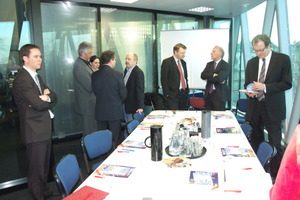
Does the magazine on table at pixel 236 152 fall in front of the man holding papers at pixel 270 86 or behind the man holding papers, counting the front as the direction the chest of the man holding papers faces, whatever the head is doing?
in front

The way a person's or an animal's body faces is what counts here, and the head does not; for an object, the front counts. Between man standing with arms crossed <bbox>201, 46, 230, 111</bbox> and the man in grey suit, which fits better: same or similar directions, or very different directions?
very different directions

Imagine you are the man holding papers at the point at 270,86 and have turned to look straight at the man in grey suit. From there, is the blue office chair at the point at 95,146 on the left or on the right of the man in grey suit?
left

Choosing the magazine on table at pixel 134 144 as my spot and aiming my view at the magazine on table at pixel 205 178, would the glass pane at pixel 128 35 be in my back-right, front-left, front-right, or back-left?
back-left

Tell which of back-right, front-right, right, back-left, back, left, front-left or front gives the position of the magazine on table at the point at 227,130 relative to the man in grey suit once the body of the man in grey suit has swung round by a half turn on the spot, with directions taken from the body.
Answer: back-left

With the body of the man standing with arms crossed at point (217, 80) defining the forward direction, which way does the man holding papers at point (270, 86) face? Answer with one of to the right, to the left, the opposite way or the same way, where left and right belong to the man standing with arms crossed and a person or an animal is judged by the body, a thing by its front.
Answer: the same way

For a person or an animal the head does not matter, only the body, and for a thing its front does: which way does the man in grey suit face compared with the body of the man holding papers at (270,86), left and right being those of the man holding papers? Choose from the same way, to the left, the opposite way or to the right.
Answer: the opposite way

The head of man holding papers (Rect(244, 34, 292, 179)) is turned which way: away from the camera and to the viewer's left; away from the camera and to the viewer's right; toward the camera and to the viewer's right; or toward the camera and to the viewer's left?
toward the camera and to the viewer's left

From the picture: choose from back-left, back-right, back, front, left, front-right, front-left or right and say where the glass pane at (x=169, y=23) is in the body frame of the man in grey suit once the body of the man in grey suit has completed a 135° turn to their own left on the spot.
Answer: right

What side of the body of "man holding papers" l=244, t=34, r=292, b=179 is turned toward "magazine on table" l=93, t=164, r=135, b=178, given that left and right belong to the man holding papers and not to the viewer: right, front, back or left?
front

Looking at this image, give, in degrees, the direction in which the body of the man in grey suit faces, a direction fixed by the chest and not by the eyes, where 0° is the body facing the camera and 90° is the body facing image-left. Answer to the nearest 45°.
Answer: approximately 270°

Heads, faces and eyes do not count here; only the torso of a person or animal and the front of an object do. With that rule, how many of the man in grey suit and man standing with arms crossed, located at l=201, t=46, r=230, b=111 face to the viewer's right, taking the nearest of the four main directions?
1

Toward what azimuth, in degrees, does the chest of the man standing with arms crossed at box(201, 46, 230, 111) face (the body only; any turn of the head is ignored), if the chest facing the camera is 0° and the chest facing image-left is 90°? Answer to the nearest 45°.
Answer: approximately 45°

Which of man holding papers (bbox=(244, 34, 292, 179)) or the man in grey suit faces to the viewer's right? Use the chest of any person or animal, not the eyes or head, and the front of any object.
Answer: the man in grey suit

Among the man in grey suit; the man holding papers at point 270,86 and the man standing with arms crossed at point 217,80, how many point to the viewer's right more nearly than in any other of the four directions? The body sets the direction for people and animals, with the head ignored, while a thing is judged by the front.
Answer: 1

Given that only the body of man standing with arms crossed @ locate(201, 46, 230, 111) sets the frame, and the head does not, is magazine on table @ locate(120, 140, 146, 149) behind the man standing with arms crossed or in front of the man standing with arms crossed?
in front

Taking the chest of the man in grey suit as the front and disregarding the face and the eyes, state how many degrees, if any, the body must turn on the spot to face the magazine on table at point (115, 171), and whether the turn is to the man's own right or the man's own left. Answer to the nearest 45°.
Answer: approximately 90° to the man's own right
